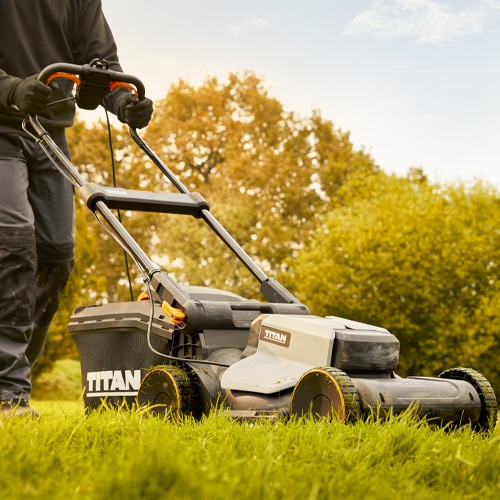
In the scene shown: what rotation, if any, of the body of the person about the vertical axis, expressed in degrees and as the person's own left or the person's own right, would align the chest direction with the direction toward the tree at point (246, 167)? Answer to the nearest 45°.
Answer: approximately 135° to the person's own left

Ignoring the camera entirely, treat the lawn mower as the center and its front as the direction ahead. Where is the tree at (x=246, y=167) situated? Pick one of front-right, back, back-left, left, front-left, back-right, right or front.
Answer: back-left

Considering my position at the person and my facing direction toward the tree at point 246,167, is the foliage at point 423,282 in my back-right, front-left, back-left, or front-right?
front-right

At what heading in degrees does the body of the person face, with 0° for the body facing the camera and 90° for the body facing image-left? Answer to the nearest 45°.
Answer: approximately 315°

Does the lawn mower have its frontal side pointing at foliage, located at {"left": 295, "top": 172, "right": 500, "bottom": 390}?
no

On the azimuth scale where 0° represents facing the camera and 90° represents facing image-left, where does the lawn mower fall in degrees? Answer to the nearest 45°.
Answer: approximately 315°

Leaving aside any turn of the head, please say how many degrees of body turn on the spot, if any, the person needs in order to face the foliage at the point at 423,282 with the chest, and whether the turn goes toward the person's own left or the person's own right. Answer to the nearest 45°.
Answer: approximately 90° to the person's own left
